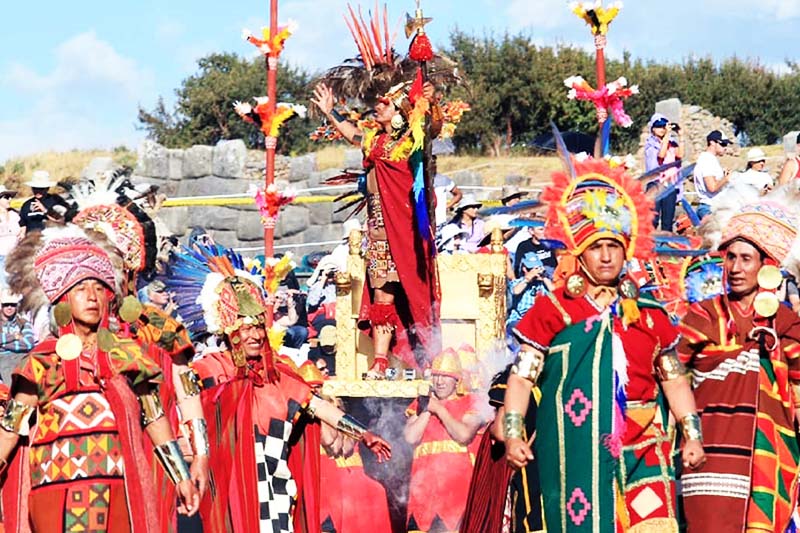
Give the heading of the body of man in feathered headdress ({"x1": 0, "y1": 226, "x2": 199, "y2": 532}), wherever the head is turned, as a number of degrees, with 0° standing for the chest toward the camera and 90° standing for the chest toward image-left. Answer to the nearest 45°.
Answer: approximately 0°

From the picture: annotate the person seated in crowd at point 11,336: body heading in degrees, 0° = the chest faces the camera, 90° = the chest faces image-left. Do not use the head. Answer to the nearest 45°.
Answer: approximately 0°

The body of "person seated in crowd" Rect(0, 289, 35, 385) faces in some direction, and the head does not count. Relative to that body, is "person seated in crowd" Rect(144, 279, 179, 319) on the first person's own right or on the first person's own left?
on the first person's own left

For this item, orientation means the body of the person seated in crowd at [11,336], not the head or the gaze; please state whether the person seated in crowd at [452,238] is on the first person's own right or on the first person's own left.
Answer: on the first person's own left
